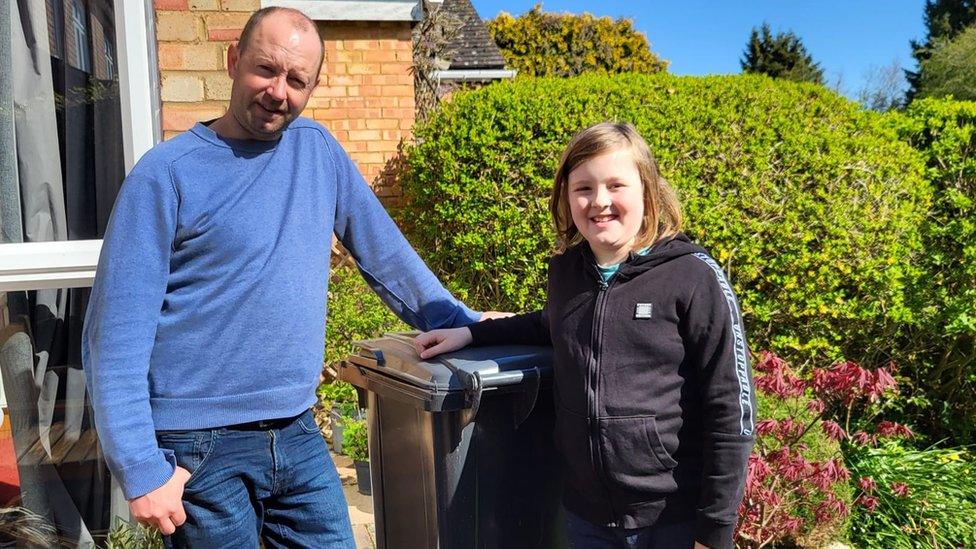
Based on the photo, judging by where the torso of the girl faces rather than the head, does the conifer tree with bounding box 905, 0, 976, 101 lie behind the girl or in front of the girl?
behind

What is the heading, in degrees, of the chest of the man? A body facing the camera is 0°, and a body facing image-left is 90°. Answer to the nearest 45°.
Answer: approximately 315°

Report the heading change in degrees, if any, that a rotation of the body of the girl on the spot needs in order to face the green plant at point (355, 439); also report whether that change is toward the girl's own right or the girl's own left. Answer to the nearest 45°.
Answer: approximately 90° to the girl's own right

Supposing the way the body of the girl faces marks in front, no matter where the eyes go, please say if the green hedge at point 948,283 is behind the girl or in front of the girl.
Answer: behind

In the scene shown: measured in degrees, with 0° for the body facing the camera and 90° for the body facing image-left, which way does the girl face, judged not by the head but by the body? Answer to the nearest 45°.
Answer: approximately 45°

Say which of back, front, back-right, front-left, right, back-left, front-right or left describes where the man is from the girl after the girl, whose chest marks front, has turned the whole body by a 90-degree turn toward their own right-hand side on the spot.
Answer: front-left

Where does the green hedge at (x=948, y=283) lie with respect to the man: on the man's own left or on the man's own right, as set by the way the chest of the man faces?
on the man's own left

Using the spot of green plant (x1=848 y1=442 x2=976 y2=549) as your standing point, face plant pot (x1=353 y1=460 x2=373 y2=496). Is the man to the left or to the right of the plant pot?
left

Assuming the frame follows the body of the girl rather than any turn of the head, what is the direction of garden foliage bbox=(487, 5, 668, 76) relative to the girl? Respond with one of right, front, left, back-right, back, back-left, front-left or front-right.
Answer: back-right
